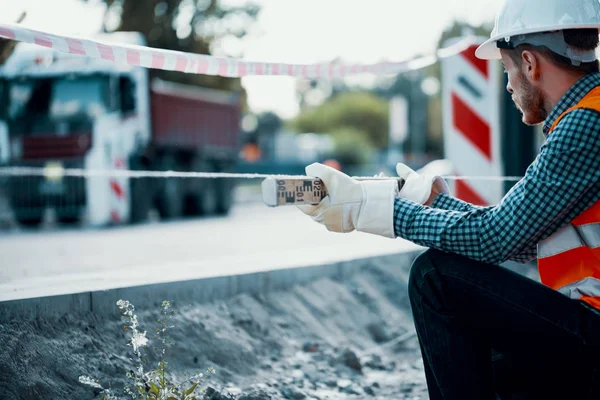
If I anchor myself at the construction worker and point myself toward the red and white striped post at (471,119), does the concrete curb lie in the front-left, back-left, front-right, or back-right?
front-left

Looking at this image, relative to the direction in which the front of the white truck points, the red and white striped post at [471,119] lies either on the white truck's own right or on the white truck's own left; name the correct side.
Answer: on the white truck's own left

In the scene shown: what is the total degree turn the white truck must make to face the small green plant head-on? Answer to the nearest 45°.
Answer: approximately 45° to its left

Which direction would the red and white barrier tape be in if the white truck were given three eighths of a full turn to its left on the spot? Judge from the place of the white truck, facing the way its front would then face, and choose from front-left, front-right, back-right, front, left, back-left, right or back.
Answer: right

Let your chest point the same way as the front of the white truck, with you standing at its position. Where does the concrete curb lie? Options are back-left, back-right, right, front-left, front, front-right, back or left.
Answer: front-left

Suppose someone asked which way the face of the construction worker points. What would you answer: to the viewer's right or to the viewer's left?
to the viewer's left

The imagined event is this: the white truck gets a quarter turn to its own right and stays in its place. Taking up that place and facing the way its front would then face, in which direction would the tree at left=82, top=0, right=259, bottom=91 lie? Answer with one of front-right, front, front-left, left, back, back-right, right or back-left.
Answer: front-right

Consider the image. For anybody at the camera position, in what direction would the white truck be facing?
facing the viewer and to the left of the viewer

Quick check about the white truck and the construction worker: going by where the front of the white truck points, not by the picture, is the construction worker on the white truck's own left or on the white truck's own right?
on the white truck's own left
